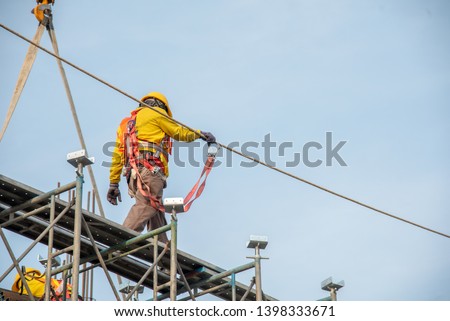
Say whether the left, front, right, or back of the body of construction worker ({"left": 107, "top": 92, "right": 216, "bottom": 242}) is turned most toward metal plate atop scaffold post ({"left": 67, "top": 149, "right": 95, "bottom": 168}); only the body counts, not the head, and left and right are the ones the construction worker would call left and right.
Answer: back

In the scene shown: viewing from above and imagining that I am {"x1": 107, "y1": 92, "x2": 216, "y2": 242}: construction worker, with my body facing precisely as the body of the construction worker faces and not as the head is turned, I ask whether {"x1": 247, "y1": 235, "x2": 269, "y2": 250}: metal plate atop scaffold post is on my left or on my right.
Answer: on my right

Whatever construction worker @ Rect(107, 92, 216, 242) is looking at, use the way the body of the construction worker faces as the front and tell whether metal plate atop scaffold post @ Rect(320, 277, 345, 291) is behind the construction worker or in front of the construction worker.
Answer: in front

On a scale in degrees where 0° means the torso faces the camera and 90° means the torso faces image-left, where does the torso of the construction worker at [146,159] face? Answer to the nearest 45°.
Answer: approximately 225°

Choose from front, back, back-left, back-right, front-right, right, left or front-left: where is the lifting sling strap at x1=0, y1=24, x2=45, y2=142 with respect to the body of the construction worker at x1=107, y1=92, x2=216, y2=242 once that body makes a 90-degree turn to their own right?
back-right
